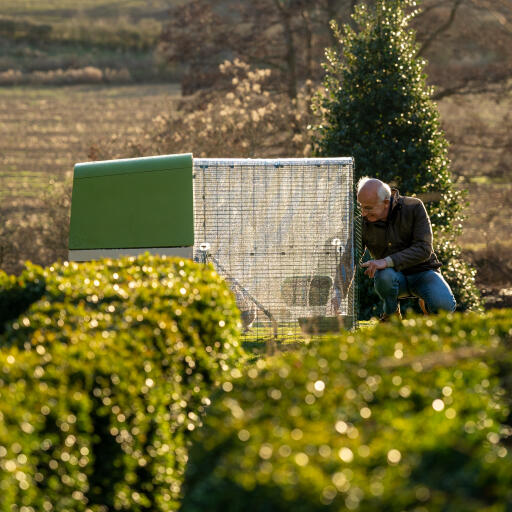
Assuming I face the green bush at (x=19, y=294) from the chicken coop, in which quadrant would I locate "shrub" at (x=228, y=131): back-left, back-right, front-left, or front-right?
back-right

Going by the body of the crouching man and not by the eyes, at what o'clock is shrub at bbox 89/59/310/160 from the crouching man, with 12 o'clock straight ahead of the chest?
The shrub is roughly at 4 o'clock from the crouching man.

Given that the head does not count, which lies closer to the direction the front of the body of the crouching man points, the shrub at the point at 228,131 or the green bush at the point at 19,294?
the green bush

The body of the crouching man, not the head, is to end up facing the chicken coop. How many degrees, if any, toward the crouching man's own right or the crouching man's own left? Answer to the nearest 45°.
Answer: approximately 90° to the crouching man's own right

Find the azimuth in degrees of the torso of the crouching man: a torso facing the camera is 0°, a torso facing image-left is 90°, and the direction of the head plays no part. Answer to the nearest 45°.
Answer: approximately 45°

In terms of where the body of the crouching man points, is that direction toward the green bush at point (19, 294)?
yes

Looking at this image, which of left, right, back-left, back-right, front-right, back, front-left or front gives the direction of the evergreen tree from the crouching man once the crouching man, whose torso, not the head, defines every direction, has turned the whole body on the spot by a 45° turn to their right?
right

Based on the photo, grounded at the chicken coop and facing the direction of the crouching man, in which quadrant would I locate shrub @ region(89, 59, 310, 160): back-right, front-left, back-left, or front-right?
back-left
